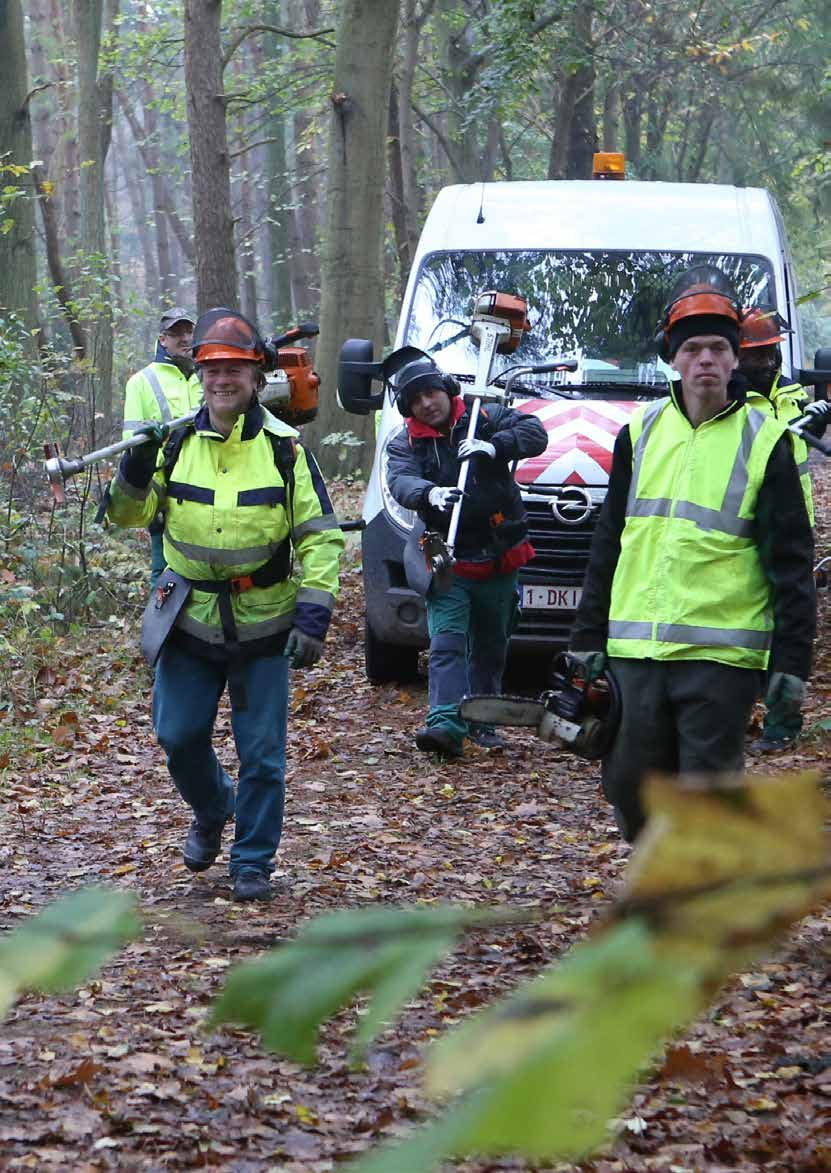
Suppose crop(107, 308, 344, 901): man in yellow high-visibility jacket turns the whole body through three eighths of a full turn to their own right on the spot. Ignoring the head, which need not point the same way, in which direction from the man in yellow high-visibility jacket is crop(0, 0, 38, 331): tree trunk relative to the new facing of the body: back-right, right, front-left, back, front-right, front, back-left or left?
front-right

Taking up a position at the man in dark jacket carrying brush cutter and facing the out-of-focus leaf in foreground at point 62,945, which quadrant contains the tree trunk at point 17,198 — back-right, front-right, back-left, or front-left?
back-right

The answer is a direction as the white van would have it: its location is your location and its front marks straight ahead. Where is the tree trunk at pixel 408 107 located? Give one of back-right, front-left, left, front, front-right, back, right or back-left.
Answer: back

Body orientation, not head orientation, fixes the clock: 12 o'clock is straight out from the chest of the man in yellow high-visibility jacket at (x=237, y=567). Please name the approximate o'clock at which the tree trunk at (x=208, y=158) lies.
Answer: The tree trunk is roughly at 6 o'clock from the man in yellow high-visibility jacket.

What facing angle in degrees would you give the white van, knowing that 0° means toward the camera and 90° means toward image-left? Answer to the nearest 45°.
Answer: approximately 0°

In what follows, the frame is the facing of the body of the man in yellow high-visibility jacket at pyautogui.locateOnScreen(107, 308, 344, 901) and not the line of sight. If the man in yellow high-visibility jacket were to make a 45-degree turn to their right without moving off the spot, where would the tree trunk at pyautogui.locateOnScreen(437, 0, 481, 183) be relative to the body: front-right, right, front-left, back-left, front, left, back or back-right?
back-right

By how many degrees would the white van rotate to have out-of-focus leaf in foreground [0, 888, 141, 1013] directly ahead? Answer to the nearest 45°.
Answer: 0° — it already faces it

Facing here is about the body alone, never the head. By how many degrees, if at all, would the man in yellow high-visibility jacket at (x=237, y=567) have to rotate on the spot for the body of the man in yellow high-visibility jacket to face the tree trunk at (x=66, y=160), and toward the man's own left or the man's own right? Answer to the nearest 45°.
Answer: approximately 180°

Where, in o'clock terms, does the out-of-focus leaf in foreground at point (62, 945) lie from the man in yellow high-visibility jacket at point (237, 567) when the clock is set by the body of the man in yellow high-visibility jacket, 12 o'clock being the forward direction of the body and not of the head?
The out-of-focus leaf in foreground is roughly at 12 o'clock from the man in yellow high-visibility jacket.

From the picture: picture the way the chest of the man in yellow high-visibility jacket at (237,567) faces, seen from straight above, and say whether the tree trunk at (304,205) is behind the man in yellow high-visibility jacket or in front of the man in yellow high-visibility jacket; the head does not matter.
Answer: behind

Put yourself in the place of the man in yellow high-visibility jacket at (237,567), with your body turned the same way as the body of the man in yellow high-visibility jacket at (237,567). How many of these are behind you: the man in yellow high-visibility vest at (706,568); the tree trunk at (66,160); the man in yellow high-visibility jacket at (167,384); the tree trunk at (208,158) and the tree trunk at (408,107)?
4

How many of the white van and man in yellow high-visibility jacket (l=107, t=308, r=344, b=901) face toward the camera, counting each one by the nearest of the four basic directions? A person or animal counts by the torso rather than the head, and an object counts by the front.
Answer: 2
